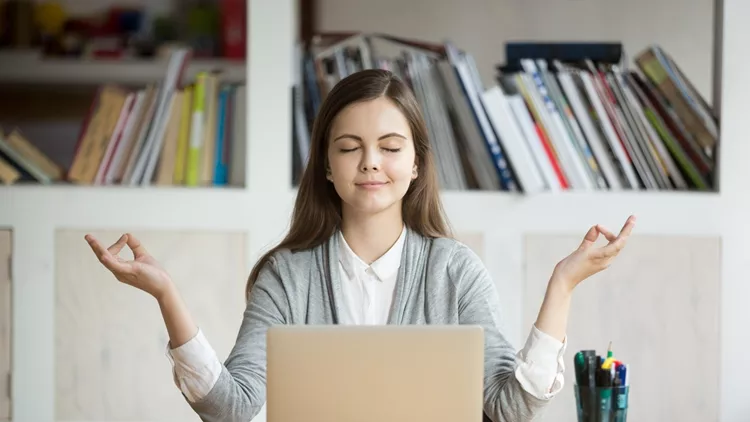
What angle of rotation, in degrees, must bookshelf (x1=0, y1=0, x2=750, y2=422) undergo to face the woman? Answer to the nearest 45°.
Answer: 0° — it already faces them

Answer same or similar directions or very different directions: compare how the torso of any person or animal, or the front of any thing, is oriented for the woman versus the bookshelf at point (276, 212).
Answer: same or similar directions

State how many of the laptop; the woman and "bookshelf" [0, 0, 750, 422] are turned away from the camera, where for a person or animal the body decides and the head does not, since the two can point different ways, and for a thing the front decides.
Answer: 1

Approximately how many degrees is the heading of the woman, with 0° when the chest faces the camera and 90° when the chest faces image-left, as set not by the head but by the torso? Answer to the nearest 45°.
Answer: approximately 0°

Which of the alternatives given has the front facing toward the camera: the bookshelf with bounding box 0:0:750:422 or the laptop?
the bookshelf

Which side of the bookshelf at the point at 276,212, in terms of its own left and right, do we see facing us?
front

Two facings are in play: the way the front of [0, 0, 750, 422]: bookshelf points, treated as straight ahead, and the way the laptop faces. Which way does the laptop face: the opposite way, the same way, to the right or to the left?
the opposite way

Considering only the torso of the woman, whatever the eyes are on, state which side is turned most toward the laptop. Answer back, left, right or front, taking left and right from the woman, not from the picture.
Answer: front

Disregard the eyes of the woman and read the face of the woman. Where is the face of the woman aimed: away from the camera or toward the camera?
toward the camera

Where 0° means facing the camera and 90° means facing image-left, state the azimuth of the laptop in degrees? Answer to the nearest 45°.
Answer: approximately 180°

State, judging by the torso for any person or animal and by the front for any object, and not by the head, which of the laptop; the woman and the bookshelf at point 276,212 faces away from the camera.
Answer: the laptop
